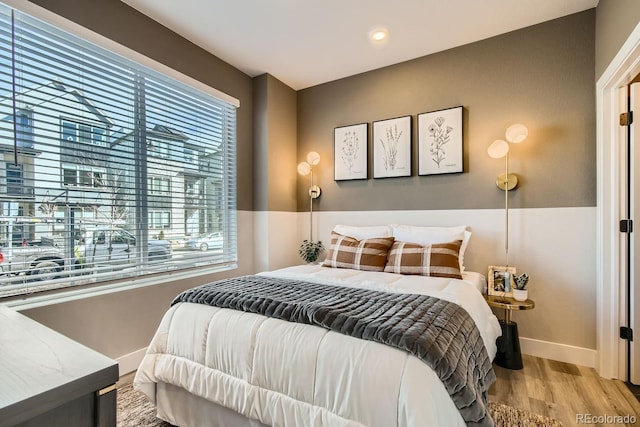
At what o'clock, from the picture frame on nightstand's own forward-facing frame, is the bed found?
The bed is roughly at 1 o'clock from the picture frame on nightstand.

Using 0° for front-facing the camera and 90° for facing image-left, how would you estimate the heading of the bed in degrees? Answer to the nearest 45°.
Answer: approximately 45°

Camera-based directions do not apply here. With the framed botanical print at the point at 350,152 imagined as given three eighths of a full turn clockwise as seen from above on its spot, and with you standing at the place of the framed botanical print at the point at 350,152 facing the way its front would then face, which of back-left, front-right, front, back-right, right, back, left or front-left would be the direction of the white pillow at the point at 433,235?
back-right

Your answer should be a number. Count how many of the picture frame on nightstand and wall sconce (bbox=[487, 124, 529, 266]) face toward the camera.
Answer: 2
